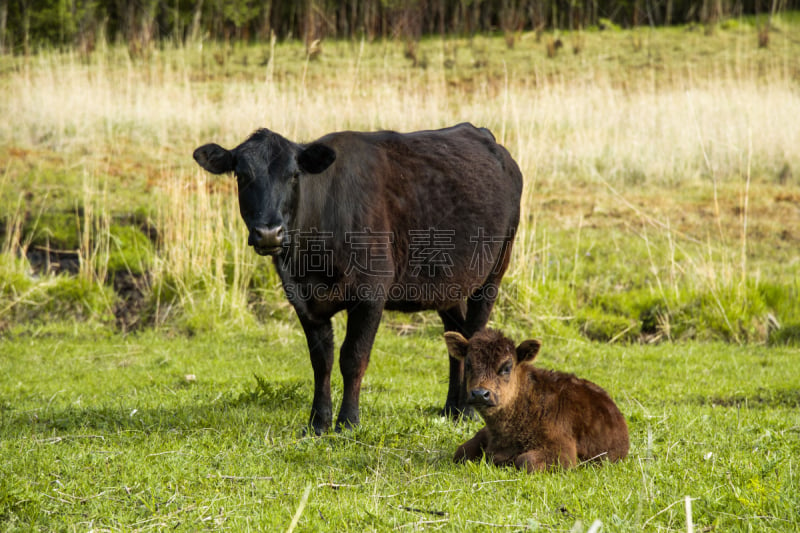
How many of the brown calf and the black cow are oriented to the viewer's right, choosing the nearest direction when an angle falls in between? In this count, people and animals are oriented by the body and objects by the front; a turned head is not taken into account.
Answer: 0

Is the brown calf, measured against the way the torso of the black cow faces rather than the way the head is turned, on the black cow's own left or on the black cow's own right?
on the black cow's own left

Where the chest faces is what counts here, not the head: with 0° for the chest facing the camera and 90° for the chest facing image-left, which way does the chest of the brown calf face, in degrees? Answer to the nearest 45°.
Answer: approximately 45°

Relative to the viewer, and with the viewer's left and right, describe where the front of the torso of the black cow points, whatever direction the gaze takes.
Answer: facing the viewer and to the left of the viewer

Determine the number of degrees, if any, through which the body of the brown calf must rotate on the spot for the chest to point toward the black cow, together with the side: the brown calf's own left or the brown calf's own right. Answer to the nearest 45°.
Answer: approximately 90° to the brown calf's own right
